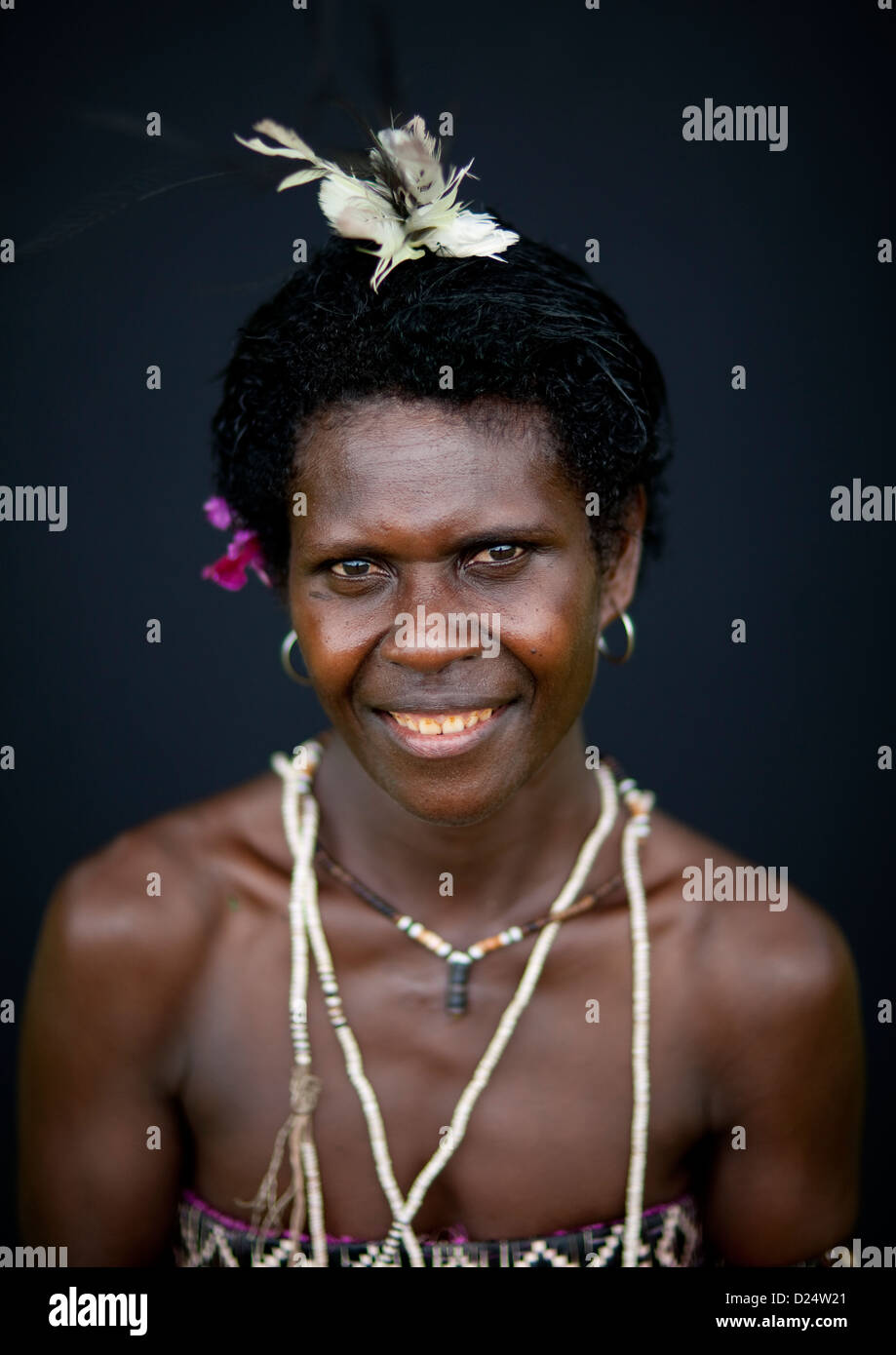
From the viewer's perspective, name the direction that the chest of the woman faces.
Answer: toward the camera

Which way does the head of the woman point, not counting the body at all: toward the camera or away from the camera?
toward the camera
